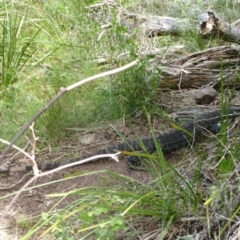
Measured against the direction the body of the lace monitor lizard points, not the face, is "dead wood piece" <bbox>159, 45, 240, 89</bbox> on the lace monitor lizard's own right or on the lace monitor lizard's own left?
on the lace monitor lizard's own left

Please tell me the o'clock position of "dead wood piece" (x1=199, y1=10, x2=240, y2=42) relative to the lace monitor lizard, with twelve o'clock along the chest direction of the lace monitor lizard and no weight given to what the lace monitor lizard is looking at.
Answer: The dead wood piece is roughly at 10 o'clock from the lace monitor lizard.

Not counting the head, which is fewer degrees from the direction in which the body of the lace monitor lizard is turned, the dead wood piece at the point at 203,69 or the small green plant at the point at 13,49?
the dead wood piece

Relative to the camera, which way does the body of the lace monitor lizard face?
to the viewer's right

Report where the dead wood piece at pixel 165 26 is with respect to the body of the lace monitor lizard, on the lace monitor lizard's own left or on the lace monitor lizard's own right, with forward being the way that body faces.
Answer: on the lace monitor lizard's own left

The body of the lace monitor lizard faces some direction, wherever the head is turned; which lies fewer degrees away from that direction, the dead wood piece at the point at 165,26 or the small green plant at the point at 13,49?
the dead wood piece

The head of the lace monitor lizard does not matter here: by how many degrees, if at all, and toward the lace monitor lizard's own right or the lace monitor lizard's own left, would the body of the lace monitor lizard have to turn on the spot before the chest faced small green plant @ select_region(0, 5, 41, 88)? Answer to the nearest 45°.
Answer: approximately 135° to the lace monitor lizard's own left
